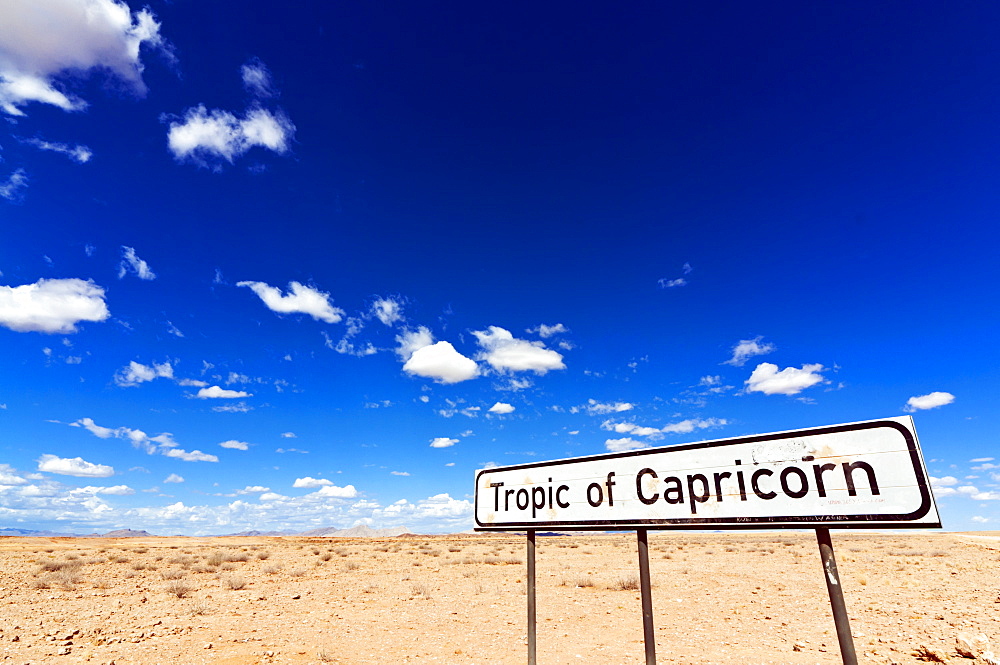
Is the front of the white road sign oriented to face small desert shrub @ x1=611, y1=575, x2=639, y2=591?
no

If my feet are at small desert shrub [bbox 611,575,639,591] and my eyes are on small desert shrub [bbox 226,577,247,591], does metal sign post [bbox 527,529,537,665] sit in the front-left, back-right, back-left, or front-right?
front-left

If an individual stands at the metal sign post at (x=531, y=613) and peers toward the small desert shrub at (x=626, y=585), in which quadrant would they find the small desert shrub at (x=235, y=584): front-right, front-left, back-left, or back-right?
front-left

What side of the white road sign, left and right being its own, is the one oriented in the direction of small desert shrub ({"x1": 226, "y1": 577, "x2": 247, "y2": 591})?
right

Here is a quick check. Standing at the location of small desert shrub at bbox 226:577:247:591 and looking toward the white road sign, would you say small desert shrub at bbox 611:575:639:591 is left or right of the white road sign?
left

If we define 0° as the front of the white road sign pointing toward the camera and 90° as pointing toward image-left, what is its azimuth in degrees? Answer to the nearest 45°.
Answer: approximately 45°

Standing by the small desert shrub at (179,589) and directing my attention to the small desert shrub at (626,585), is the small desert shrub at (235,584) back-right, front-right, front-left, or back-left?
front-left

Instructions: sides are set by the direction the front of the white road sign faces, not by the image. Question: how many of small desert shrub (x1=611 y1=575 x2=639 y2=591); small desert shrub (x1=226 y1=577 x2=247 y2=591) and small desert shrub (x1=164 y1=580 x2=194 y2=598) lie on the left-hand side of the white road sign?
0

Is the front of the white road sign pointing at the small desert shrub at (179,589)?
no

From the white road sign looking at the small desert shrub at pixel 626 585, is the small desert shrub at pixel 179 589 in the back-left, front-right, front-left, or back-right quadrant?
front-left
